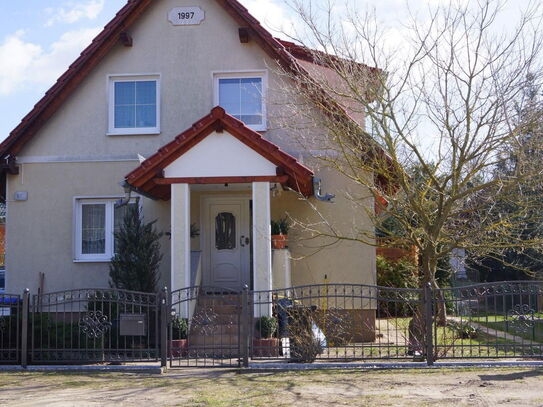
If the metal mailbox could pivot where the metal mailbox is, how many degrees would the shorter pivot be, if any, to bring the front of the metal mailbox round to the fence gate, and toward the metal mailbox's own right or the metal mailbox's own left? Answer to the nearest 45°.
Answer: approximately 135° to the metal mailbox's own left

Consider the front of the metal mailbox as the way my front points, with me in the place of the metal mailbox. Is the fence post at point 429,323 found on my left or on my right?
on my left

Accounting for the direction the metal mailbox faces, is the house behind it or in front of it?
behind

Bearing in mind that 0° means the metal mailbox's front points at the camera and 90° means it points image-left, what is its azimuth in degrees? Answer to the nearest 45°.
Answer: approximately 0°

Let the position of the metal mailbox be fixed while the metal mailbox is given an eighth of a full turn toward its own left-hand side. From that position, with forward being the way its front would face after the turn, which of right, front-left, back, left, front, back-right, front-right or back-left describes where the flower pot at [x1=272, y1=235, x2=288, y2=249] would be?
left

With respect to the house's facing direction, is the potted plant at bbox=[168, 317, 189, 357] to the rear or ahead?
ahead

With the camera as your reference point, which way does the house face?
facing the viewer

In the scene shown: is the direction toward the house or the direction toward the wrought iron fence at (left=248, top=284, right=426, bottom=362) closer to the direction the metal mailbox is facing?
the wrought iron fence

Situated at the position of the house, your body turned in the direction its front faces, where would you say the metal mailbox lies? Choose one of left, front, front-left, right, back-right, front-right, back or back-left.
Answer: front

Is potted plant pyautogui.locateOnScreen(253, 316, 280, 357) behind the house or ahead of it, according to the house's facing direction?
ahead

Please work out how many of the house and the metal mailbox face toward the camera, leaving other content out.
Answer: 2
